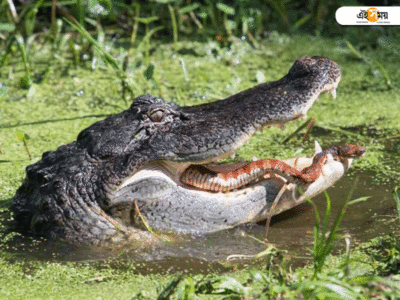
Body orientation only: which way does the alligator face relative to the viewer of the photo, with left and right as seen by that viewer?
facing to the right of the viewer

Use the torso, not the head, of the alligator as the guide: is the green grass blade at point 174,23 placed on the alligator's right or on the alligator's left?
on the alligator's left
